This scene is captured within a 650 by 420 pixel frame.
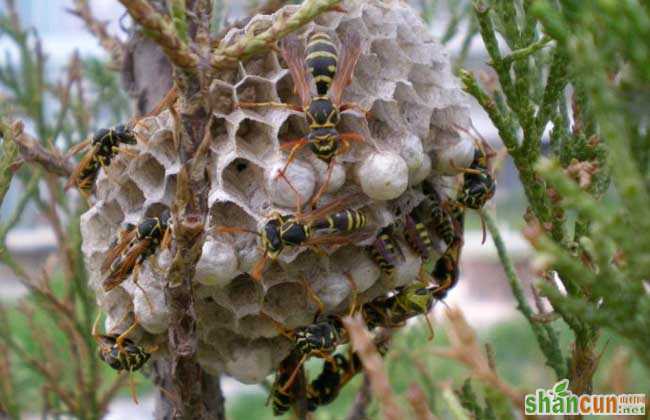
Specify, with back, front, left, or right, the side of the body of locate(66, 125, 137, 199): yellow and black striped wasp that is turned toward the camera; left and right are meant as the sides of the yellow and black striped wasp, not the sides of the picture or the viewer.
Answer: right

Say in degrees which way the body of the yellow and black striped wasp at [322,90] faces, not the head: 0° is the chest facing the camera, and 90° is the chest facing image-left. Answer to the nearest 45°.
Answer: approximately 0°

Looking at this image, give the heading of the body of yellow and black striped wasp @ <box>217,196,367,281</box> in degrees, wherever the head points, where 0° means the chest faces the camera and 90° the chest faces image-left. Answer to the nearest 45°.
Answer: approximately 90°

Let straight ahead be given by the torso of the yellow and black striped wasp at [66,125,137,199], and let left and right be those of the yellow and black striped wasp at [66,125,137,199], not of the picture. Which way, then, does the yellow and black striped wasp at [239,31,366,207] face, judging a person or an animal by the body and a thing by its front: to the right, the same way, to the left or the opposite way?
to the right
